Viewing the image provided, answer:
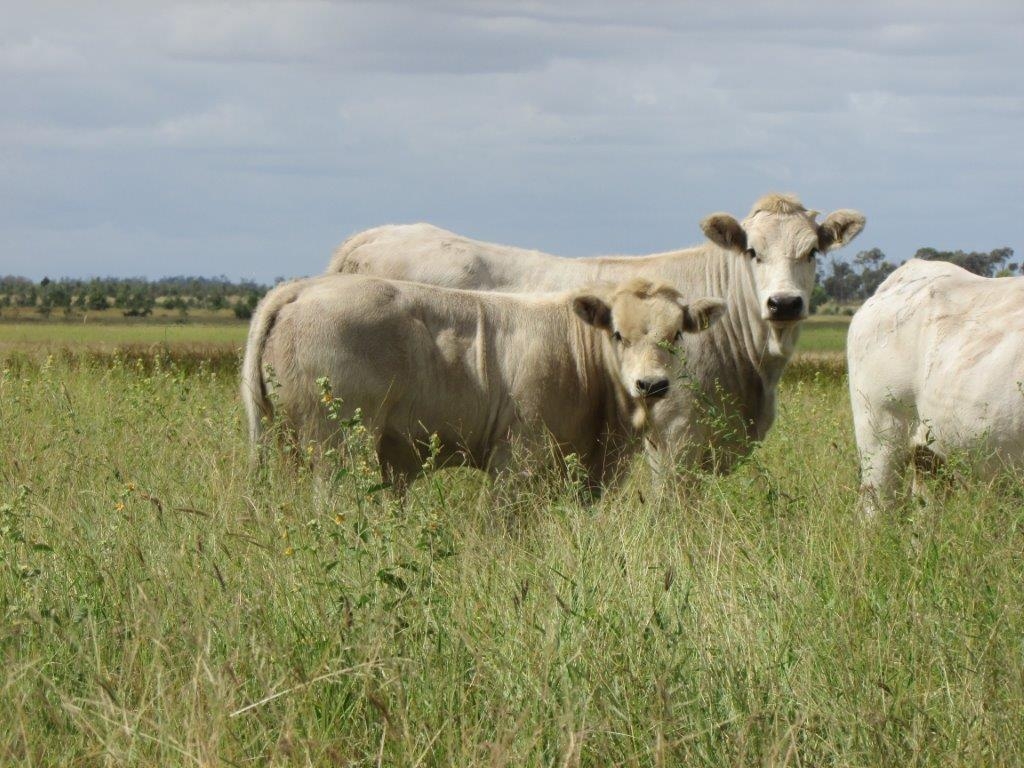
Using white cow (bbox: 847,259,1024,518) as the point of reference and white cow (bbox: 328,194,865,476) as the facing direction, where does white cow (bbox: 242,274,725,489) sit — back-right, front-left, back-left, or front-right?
front-left

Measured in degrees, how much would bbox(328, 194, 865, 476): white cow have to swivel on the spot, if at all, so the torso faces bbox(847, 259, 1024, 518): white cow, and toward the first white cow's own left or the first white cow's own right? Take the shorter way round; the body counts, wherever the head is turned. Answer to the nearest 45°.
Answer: approximately 45° to the first white cow's own right

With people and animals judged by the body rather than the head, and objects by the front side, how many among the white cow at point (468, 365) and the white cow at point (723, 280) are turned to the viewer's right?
2

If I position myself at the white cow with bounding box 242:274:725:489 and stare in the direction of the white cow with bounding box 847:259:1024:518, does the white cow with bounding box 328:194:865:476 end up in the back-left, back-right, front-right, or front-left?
front-left

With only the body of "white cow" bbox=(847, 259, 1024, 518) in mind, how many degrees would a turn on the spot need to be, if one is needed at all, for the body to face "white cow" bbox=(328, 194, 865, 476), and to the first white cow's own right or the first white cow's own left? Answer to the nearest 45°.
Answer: approximately 135° to the first white cow's own left

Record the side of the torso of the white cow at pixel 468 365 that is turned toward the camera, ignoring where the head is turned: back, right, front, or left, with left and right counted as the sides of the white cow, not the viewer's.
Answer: right

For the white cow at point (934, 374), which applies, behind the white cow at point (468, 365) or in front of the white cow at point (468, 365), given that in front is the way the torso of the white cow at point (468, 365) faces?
in front

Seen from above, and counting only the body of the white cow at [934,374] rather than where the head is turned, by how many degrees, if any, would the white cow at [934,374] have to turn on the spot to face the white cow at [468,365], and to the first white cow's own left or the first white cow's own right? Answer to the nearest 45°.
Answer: approximately 180°

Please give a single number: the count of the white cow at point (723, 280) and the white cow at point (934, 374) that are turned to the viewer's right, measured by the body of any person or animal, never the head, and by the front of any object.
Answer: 2

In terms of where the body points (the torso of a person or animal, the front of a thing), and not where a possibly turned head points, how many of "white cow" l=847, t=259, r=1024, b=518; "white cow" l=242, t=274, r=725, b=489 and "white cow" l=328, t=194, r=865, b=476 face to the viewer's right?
3

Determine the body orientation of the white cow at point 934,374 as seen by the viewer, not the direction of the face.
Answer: to the viewer's right

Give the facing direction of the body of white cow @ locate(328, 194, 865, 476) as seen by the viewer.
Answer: to the viewer's right
